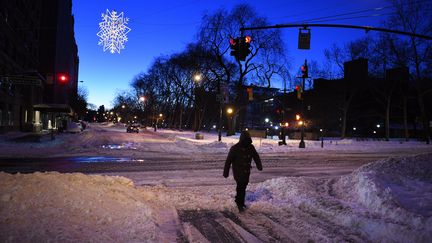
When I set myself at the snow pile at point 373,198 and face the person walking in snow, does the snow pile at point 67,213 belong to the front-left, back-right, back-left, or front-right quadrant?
front-left

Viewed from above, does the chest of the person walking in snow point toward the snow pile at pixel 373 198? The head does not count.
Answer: no

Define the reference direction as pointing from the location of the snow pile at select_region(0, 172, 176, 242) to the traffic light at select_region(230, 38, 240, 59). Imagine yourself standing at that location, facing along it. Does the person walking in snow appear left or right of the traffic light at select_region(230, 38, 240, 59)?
right

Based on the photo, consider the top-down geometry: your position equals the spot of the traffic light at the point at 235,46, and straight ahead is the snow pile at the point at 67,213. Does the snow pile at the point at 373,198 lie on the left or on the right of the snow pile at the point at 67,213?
left

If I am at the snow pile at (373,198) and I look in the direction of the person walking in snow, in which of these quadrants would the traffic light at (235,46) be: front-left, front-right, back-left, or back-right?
front-right
